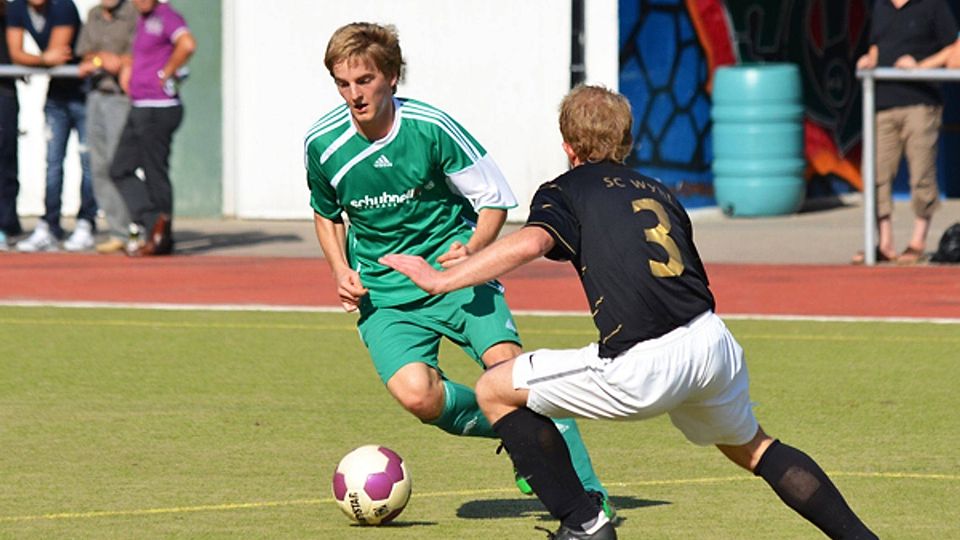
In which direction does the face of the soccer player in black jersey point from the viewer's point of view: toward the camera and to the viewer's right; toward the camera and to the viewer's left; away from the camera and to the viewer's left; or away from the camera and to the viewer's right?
away from the camera and to the viewer's left

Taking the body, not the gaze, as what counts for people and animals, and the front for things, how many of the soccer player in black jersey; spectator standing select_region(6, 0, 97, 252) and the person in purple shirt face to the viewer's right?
0

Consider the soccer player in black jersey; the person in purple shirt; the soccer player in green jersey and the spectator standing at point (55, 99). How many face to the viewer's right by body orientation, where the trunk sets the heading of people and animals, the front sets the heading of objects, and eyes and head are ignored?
0

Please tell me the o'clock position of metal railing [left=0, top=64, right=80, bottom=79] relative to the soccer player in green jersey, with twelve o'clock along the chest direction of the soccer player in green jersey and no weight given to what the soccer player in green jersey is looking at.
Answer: The metal railing is roughly at 4 o'clock from the soccer player in green jersey.

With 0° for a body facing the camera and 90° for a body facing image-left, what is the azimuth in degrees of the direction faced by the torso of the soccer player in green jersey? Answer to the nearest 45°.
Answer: approximately 45°

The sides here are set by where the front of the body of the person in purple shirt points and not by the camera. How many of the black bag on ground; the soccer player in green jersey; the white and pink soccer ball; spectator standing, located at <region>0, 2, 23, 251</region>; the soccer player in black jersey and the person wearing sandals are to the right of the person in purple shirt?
1

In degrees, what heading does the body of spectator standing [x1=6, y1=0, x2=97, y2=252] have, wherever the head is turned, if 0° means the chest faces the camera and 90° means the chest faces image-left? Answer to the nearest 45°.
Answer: approximately 45°

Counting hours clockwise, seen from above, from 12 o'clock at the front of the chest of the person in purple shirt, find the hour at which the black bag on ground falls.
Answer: The black bag on ground is roughly at 8 o'clock from the person in purple shirt.

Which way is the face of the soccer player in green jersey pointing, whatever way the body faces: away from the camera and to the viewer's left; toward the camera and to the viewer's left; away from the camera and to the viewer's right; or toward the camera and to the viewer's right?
toward the camera and to the viewer's left

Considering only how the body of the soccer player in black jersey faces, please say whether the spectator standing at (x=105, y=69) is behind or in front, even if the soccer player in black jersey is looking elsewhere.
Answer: in front

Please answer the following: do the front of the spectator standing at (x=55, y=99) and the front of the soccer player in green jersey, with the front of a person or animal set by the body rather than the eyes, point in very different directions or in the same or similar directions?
same or similar directions

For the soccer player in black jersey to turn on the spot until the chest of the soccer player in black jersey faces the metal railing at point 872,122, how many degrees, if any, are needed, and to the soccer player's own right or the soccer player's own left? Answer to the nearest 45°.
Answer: approximately 45° to the soccer player's own right

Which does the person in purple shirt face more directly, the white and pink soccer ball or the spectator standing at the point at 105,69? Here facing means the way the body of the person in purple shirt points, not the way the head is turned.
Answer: the white and pink soccer ball

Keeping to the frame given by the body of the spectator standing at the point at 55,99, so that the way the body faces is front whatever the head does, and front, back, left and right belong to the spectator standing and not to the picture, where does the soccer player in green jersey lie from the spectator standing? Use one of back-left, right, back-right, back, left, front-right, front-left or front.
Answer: front-left
